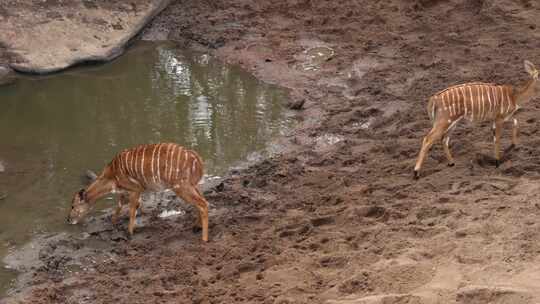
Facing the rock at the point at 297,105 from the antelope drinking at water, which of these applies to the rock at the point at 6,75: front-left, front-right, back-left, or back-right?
front-left

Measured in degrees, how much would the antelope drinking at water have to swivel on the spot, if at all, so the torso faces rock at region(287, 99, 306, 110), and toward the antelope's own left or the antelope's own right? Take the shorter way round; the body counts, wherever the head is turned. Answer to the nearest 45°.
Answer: approximately 135° to the antelope's own right

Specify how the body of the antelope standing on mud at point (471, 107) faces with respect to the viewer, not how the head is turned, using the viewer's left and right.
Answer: facing to the right of the viewer

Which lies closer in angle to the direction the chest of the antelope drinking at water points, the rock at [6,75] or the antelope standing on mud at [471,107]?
the rock

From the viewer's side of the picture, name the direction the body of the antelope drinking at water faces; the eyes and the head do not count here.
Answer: to the viewer's left

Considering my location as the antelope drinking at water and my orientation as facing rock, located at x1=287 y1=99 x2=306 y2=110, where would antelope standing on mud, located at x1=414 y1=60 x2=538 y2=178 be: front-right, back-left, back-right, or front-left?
front-right

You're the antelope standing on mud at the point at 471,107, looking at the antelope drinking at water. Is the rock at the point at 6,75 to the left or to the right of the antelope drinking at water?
right

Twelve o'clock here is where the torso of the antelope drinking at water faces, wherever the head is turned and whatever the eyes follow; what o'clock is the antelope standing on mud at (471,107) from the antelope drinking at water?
The antelope standing on mud is roughly at 6 o'clock from the antelope drinking at water.

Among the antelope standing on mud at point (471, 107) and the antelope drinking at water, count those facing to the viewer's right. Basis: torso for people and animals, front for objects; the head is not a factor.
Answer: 1

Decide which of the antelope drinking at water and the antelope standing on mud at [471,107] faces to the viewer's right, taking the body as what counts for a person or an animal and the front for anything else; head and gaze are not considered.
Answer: the antelope standing on mud
